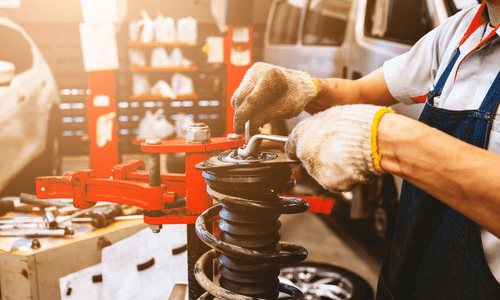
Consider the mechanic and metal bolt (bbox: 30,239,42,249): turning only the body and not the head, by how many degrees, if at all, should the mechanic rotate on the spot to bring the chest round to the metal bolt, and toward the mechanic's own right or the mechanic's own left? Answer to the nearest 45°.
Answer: approximately 45° to the mechanic's own right

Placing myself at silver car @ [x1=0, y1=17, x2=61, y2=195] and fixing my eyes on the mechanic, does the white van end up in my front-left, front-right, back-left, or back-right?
front-left

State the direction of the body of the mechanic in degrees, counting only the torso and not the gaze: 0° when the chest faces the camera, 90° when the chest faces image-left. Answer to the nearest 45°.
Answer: approximately 45°

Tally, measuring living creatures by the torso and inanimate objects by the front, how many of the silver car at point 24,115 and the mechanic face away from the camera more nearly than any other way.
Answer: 0
